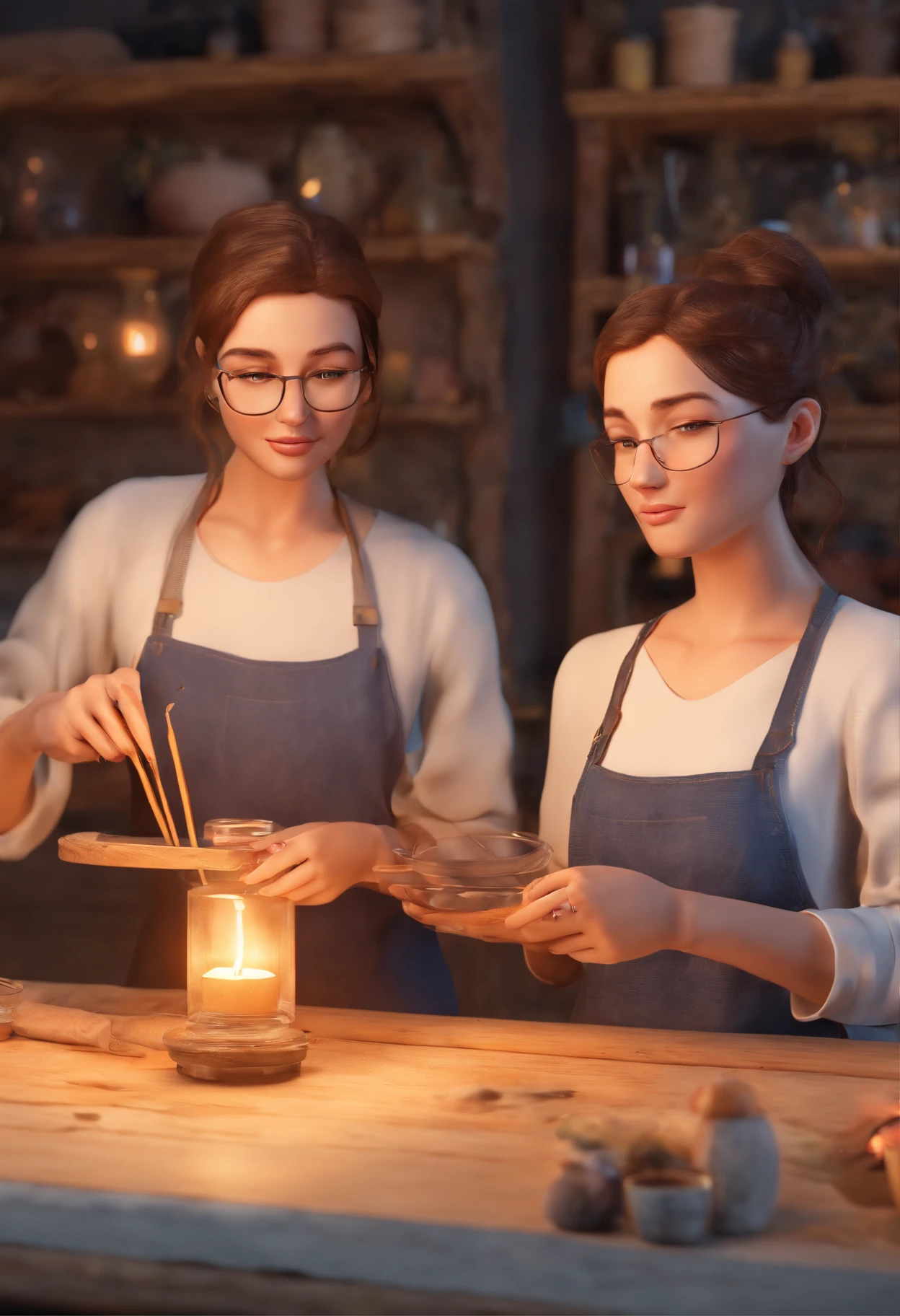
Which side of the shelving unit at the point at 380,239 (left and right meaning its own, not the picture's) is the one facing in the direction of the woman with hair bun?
front

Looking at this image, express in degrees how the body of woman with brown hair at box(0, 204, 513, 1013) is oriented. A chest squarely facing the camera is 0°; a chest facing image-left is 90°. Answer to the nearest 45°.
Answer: approximately 0°

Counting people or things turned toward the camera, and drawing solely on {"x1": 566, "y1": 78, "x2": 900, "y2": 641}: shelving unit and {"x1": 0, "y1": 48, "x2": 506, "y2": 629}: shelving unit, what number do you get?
2

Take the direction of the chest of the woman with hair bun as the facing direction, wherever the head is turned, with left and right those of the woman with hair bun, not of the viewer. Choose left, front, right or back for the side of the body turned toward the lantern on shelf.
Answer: right

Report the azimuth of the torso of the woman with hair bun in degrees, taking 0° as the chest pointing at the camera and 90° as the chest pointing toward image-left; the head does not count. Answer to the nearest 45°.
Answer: approximately 45°

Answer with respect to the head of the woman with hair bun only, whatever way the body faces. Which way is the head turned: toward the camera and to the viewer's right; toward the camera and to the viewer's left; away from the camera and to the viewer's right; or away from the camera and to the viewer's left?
toward the camera and to the viewer's left

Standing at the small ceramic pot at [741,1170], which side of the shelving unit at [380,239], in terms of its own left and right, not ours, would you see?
front

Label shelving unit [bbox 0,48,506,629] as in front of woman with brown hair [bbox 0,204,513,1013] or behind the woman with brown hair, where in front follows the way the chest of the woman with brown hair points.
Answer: behind

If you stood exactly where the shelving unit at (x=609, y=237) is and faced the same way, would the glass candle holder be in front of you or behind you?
in front

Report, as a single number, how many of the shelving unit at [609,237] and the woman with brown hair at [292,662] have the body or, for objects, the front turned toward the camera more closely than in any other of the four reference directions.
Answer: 2
